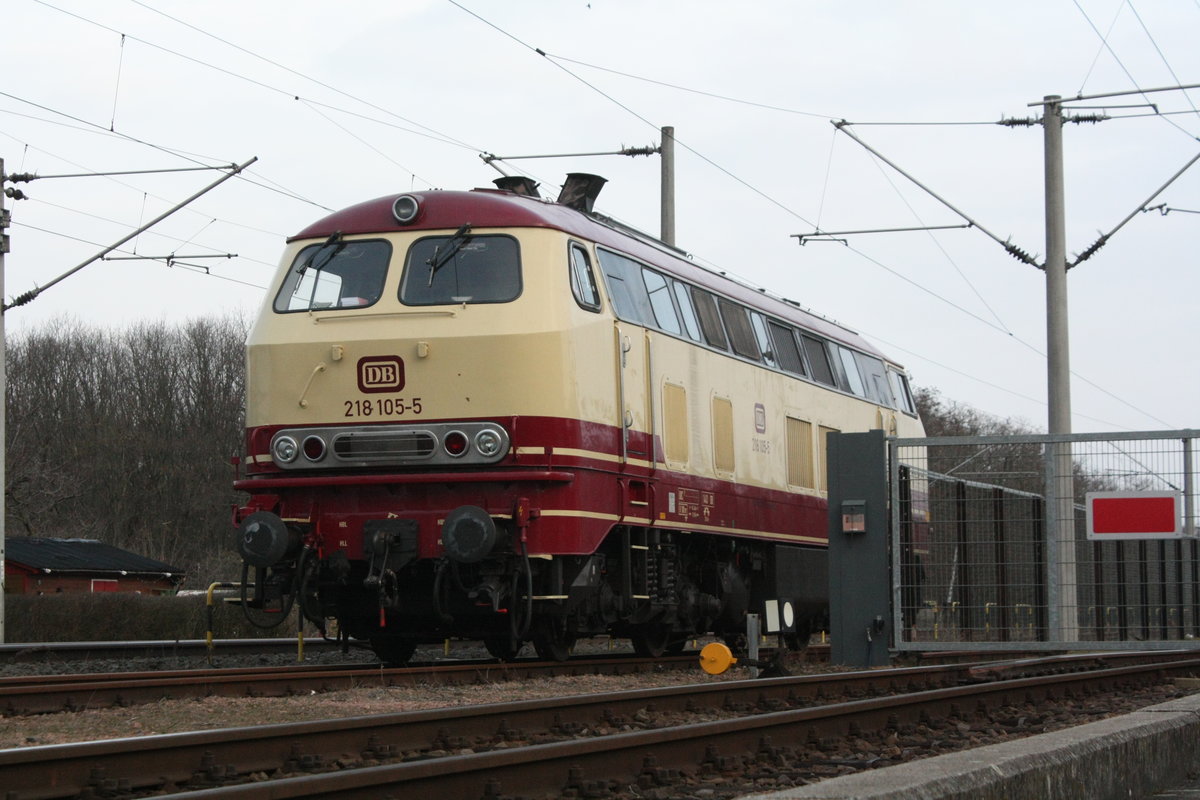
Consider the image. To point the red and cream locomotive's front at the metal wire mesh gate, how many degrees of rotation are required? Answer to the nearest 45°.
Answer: approximately 135° to its left

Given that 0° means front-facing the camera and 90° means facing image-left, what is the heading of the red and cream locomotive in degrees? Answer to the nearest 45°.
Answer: approximately 45°

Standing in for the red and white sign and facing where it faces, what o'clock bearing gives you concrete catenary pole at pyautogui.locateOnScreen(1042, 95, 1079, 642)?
The concrete catenary pole is roughly at 6 o'clock from the red and white sign.

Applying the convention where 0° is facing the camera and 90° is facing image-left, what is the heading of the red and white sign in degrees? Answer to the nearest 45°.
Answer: approximately 0°

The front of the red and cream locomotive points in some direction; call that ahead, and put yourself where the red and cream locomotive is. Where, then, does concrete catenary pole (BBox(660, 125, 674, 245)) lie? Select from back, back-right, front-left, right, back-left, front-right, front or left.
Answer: back-right

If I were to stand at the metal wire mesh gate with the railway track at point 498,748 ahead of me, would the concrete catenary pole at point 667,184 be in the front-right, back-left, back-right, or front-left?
back-right

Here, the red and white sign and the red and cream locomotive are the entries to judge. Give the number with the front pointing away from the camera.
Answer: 0

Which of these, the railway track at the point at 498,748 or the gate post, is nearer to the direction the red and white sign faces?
the railway track

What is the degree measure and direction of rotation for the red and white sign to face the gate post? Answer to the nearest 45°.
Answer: approximately 135° to its right

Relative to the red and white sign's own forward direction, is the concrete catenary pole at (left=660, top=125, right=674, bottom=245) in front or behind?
behind
